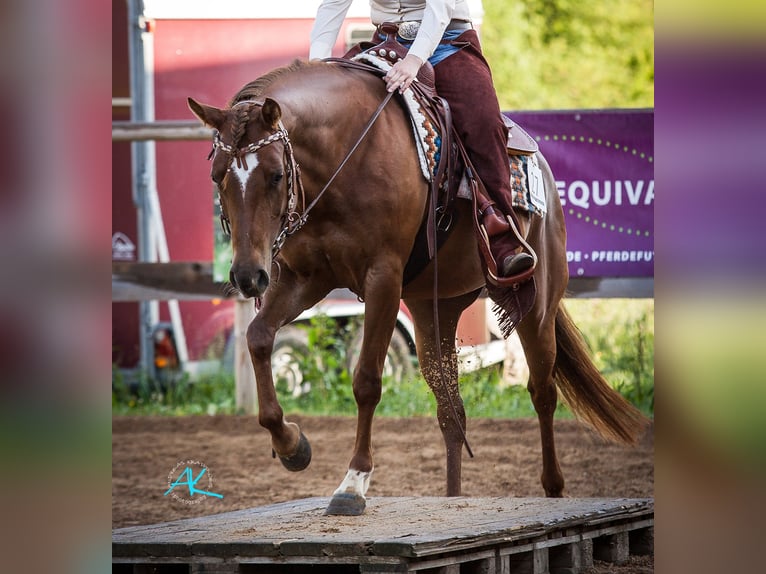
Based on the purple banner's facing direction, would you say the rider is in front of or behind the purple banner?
in front

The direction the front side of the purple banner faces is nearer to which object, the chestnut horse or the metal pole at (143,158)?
the chestnut horse

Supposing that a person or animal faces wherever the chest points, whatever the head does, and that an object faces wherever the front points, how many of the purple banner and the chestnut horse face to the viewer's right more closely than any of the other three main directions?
0

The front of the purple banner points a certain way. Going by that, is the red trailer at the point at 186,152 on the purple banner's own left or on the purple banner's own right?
on the purple banner's own right

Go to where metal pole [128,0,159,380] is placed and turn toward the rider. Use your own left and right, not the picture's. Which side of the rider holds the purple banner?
left

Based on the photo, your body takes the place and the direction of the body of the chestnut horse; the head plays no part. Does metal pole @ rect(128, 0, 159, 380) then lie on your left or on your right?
on your right

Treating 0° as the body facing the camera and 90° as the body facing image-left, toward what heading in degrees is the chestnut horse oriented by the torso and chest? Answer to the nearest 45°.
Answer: approximately 45°

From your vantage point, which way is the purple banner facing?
toward the camera

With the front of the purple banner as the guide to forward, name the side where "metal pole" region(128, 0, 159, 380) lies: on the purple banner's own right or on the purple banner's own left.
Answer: on the purple banner's own right
